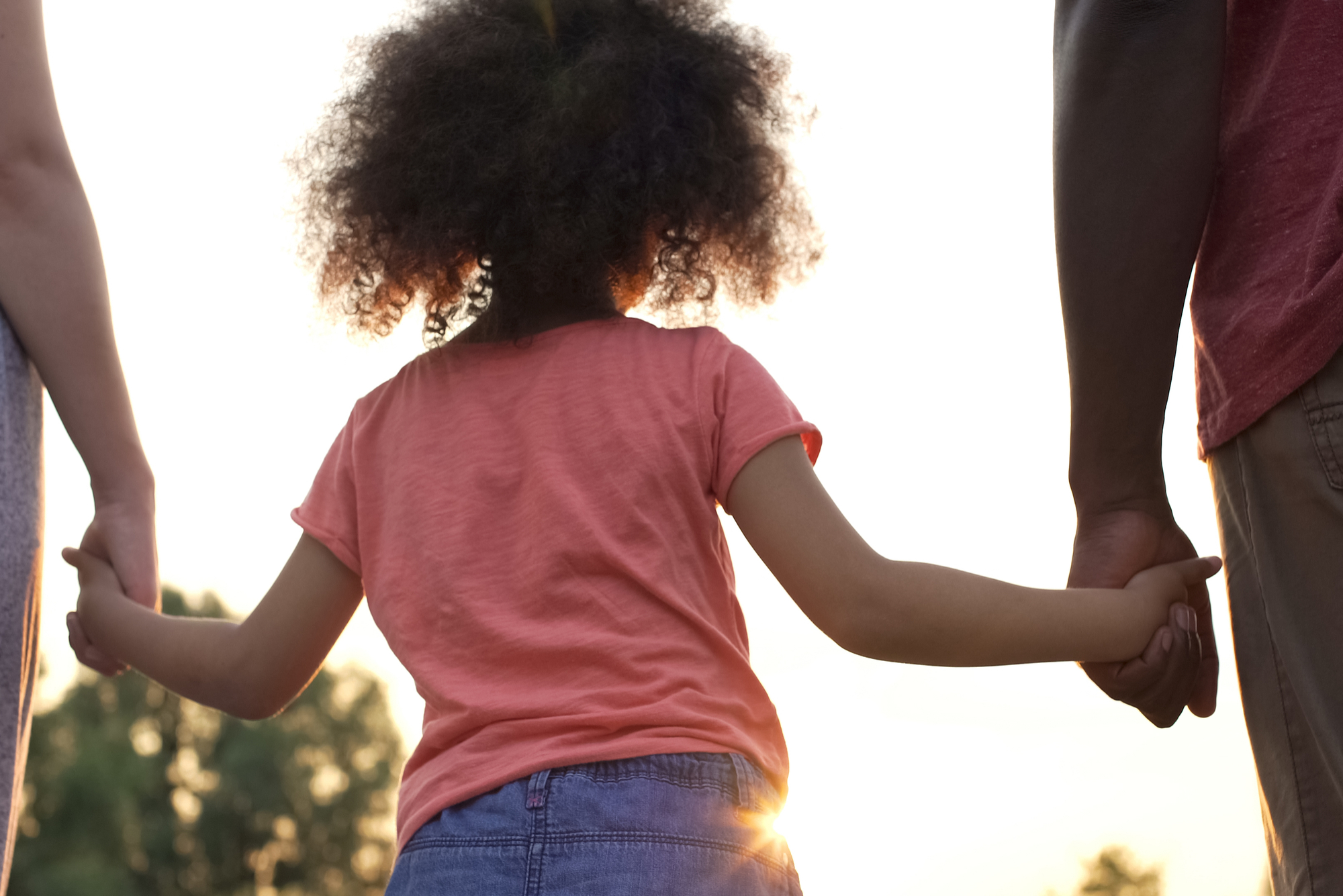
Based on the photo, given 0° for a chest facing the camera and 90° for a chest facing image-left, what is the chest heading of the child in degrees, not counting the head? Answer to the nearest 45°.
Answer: approximately 180°

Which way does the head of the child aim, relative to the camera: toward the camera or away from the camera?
away from the camera
